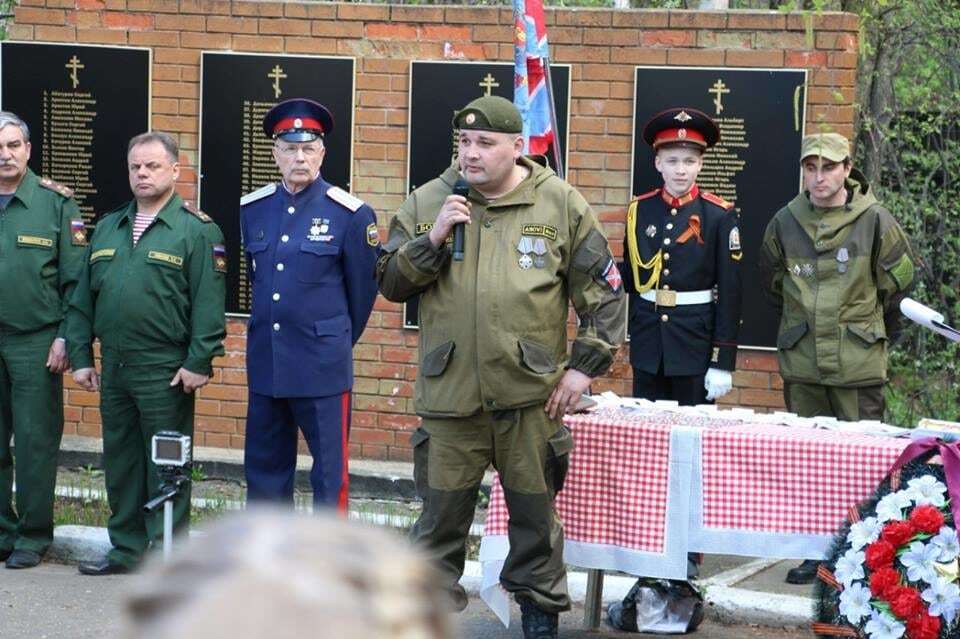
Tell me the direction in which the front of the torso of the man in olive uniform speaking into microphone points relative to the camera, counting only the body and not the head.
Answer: toward the camera

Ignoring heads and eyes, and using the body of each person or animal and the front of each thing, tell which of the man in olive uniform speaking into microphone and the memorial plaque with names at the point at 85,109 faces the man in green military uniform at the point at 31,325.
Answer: the memorial plaque with names

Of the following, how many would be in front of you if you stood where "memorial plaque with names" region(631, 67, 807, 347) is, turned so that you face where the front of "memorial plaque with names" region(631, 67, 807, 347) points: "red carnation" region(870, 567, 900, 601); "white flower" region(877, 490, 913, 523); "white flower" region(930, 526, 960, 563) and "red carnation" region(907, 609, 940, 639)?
4

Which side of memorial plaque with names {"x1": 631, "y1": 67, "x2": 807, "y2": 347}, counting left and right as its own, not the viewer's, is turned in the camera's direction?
front

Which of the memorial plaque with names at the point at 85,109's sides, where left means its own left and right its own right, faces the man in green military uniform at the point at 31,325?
front

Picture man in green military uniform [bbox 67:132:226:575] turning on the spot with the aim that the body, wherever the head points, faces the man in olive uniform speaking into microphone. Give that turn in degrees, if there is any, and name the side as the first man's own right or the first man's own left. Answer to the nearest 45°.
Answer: approximately 90° to the first man's own left

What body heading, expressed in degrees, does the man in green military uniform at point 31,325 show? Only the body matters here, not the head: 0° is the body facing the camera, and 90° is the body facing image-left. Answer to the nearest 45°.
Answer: approximately 45°

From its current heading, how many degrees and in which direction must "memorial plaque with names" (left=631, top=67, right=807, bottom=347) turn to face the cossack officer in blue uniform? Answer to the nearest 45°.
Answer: approximately 45° to its right

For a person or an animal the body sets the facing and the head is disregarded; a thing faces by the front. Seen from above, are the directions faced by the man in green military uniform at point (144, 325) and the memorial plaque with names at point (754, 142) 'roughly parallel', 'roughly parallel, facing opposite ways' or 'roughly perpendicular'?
roughly parallel

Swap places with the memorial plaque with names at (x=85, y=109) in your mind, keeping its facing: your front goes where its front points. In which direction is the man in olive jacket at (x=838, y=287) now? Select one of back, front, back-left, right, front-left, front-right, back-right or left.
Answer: front-left

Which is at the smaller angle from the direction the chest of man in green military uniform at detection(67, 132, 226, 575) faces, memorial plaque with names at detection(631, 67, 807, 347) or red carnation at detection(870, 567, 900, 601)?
the red carnation

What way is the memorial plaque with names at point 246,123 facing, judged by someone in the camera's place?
facing the viewer

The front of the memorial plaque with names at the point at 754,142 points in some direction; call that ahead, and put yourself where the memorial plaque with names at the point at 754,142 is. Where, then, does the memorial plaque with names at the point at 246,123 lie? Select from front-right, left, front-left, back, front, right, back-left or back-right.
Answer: right

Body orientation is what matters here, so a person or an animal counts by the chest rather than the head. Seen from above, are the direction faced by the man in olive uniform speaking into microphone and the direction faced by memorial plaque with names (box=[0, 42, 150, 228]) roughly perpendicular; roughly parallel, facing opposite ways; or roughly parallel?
roughly parallel

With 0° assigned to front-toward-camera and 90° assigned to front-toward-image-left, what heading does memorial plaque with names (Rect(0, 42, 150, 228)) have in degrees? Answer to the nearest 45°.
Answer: approximately 0°

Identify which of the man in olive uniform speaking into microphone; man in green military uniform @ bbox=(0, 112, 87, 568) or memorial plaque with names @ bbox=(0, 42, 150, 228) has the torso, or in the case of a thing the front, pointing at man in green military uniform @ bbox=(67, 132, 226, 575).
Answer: the memorial plaque with names
